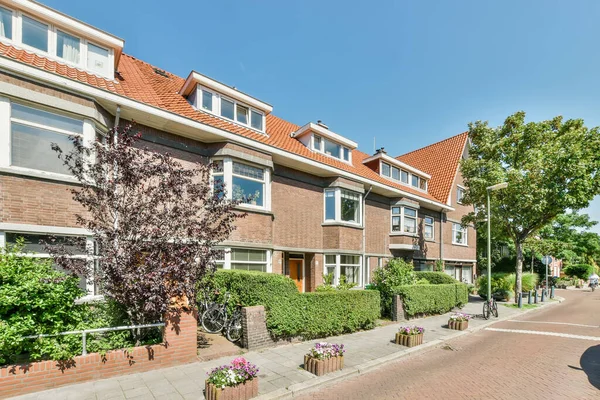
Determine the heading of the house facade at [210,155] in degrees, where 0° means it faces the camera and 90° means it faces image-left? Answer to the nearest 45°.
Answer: approximately 315°

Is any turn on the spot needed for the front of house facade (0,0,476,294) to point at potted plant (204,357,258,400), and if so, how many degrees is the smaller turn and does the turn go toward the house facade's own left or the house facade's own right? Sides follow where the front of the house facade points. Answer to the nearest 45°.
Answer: approximately 45° to the house facade's own right

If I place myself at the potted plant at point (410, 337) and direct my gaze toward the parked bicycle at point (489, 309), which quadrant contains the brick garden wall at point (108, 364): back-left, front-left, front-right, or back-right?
back-left
